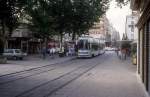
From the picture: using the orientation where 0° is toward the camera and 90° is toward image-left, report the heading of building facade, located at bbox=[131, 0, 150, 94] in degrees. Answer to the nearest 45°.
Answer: approximately 90°

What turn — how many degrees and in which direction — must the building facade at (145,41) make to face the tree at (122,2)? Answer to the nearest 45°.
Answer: approximately 90° to its right
